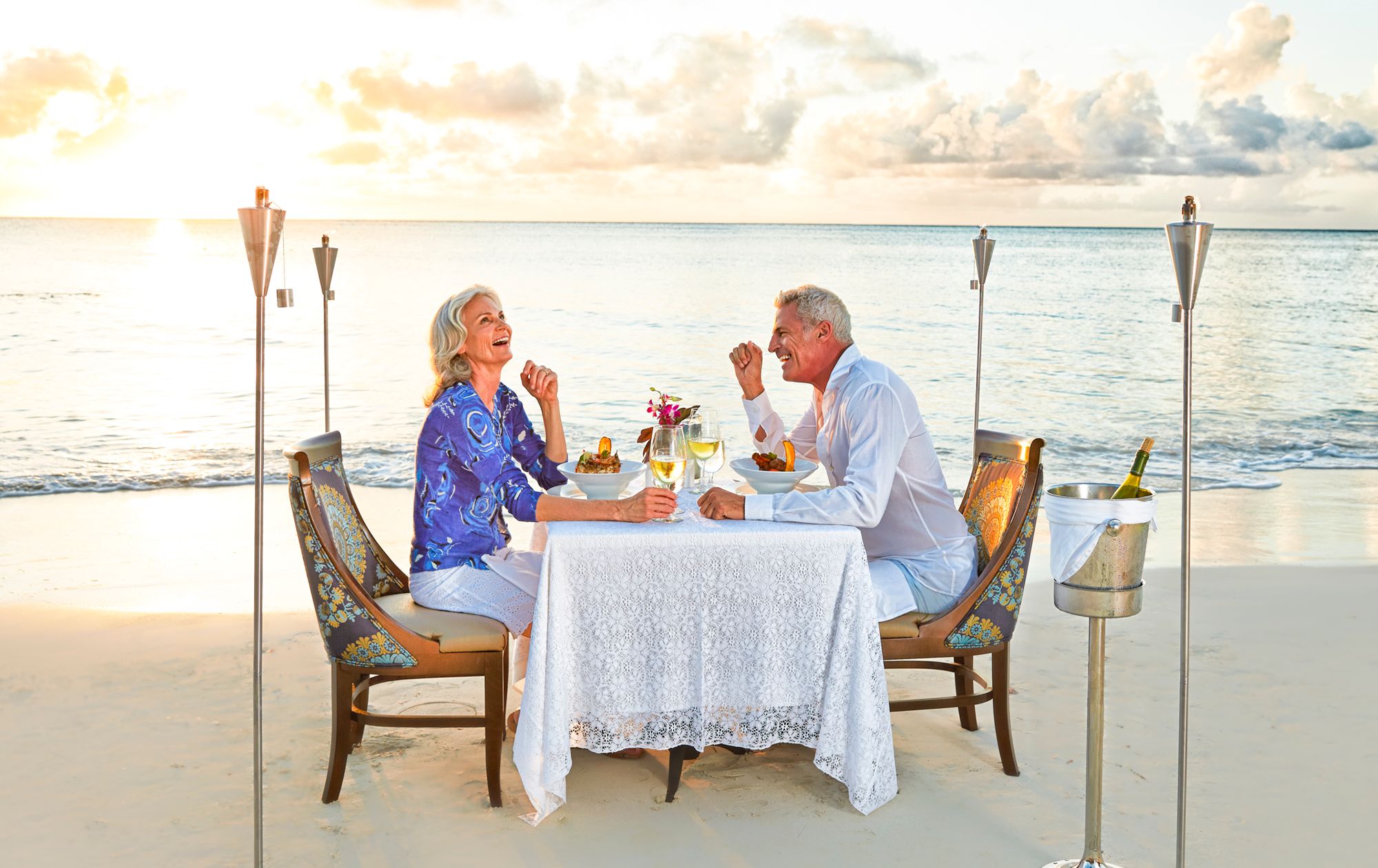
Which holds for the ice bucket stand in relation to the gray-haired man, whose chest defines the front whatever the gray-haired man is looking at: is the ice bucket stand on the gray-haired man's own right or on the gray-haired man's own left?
on the gray-haired man's own left

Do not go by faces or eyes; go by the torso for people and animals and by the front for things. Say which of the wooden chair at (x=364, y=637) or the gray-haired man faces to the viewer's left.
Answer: the gray-haired man

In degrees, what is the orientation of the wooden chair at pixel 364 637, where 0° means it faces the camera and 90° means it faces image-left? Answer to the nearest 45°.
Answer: approximately 270°

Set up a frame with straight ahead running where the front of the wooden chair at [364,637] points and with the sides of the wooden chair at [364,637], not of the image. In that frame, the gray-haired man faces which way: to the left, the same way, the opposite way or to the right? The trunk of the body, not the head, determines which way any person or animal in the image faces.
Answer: the opposite way

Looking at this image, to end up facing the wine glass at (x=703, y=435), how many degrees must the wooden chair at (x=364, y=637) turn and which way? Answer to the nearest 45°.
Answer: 0° — it already faces it

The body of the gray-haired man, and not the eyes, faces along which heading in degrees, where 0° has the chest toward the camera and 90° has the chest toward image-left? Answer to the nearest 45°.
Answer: approximately 90°

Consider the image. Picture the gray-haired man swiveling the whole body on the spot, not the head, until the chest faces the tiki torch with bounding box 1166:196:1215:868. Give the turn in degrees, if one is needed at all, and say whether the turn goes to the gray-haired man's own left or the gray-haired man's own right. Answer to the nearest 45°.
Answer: approximately 135° to the gray-haired man's own left

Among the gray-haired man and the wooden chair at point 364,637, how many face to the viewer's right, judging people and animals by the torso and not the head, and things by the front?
1
